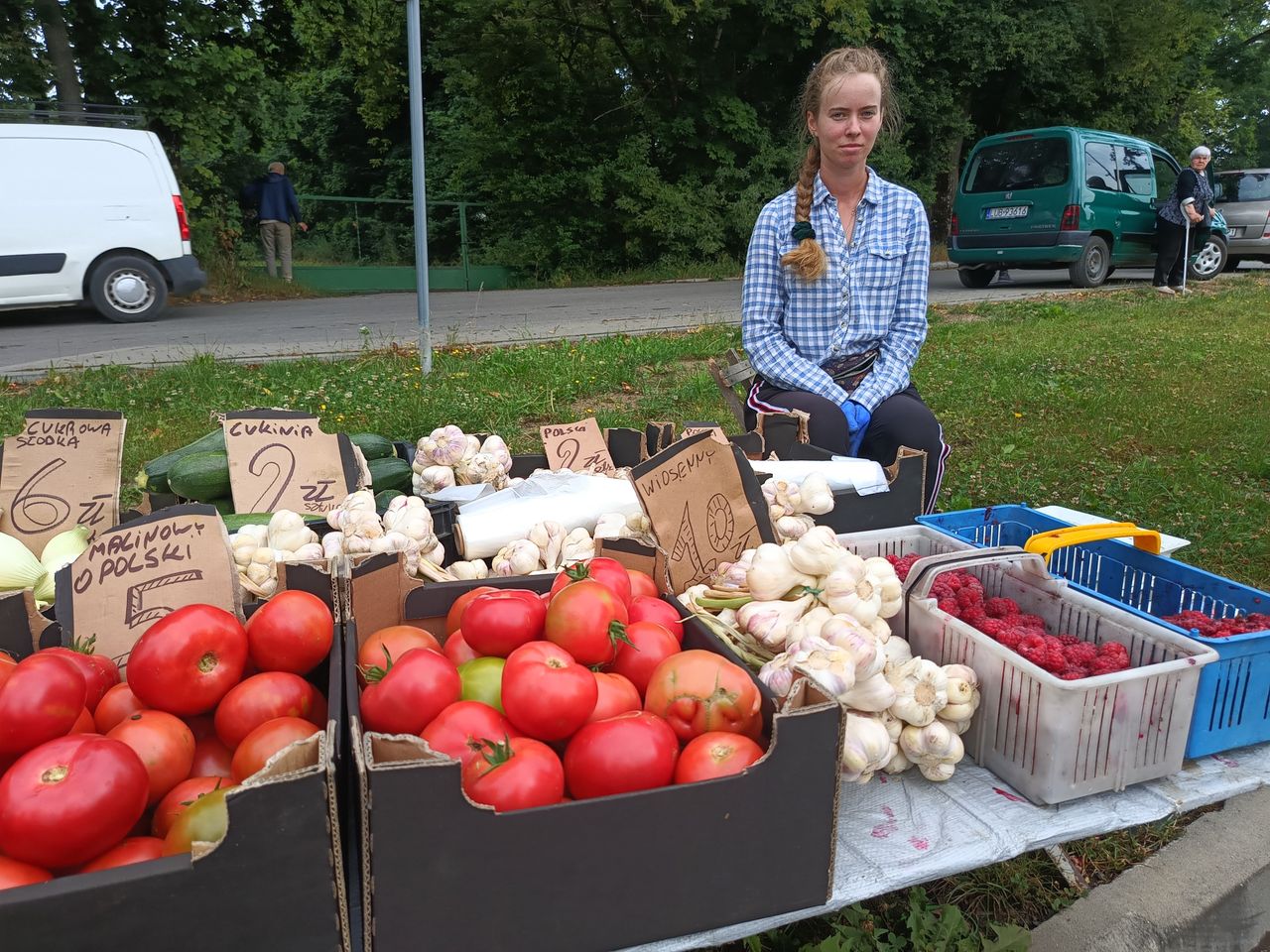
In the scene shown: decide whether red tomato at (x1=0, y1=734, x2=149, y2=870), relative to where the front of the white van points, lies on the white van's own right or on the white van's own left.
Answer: on the white van's own left

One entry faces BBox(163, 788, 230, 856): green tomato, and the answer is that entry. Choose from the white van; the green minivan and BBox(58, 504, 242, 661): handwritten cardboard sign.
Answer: the handwritten cardboard sign

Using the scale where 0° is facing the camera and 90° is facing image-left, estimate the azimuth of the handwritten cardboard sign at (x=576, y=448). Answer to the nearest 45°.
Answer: approximately 0°

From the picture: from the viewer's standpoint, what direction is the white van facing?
to the viewer's left

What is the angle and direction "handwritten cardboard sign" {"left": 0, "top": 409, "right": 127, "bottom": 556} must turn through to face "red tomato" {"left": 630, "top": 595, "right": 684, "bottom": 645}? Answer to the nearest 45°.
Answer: approximately 45° to its left
